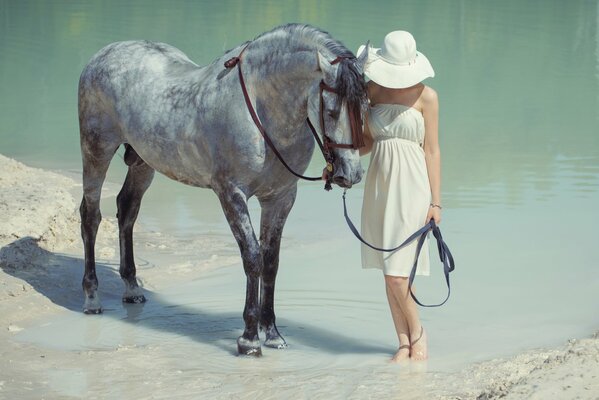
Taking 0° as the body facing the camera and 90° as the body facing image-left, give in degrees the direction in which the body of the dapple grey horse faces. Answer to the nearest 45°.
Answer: approximately 315°

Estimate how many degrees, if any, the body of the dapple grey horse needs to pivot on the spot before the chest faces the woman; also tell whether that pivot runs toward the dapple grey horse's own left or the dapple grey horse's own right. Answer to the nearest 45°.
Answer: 0° — it already faces them
